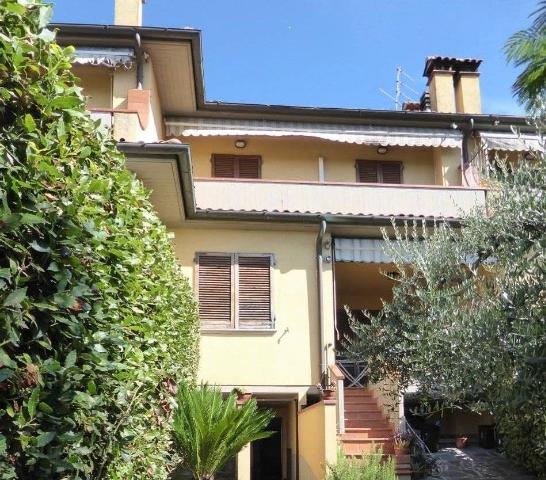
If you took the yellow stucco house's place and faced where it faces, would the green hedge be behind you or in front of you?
in front

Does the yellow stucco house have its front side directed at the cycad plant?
yes

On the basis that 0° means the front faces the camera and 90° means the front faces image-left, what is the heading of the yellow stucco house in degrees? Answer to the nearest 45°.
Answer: approximately 0°

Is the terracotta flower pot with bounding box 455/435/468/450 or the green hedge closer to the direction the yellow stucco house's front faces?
the green hedge
